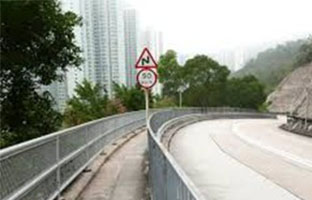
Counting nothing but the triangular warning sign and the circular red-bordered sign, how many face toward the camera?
2

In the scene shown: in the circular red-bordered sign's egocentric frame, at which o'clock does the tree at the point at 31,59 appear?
The tree is roughly at 3 o'clock from the circular red-bordered sign.

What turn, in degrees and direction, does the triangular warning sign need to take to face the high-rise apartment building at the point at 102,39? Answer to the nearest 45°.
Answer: approximately 180°

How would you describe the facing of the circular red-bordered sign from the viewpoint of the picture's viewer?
facing the viewer

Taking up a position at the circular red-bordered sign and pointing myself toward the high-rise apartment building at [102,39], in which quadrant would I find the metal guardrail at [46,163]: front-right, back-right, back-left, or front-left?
back-left

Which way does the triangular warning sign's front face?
toward the camera

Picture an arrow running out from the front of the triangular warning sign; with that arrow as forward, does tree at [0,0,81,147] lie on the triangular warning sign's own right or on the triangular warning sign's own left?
on the triangular warning sign's own right

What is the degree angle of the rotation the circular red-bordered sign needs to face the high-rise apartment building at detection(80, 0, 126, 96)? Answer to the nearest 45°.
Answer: approximately 180°

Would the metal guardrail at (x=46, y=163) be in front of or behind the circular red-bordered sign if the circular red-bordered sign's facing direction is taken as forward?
in front
